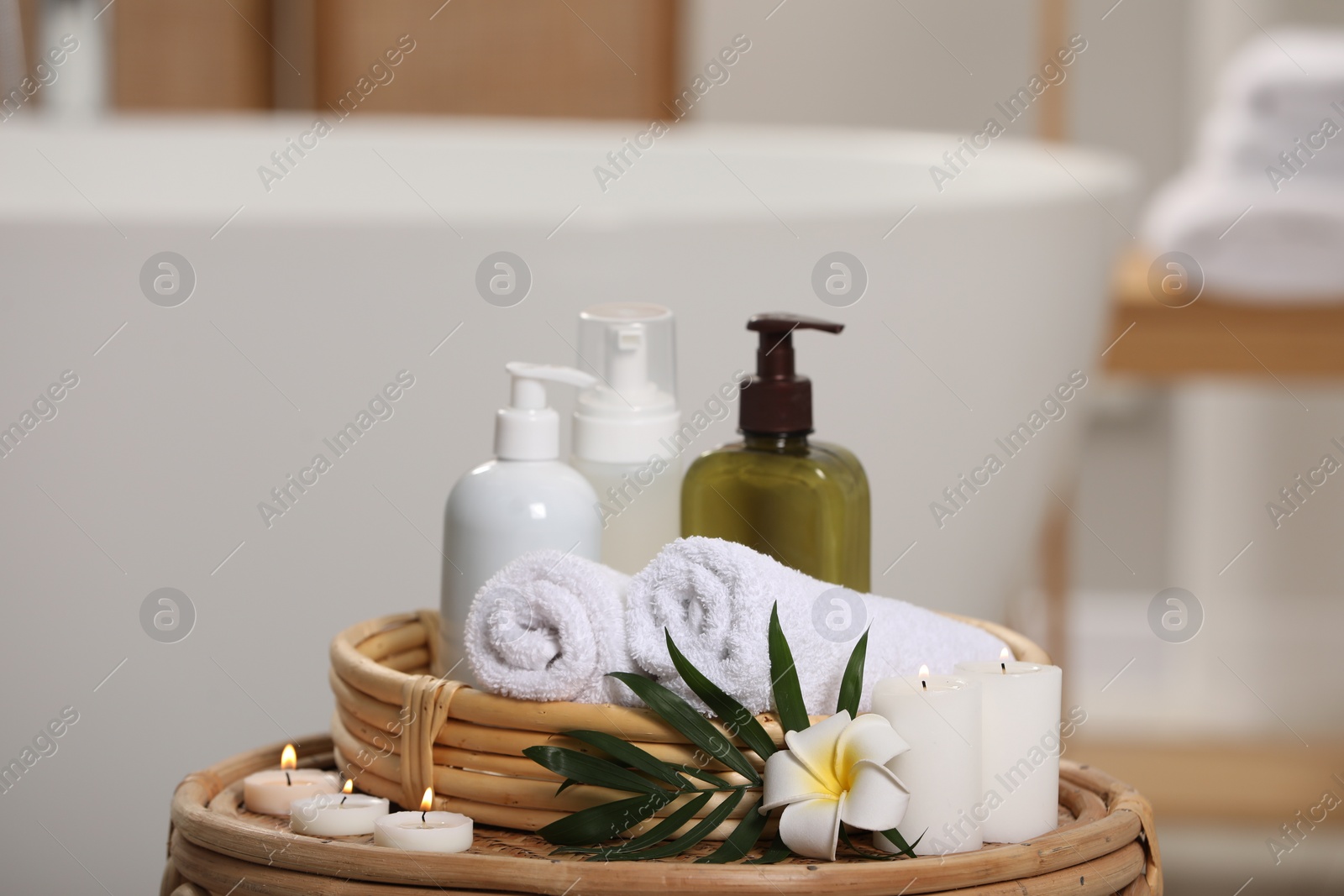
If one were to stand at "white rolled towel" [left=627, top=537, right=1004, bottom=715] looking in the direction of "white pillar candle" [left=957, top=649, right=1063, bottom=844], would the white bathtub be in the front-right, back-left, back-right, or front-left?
back-left

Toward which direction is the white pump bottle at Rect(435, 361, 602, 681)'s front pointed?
to the viewer's right
